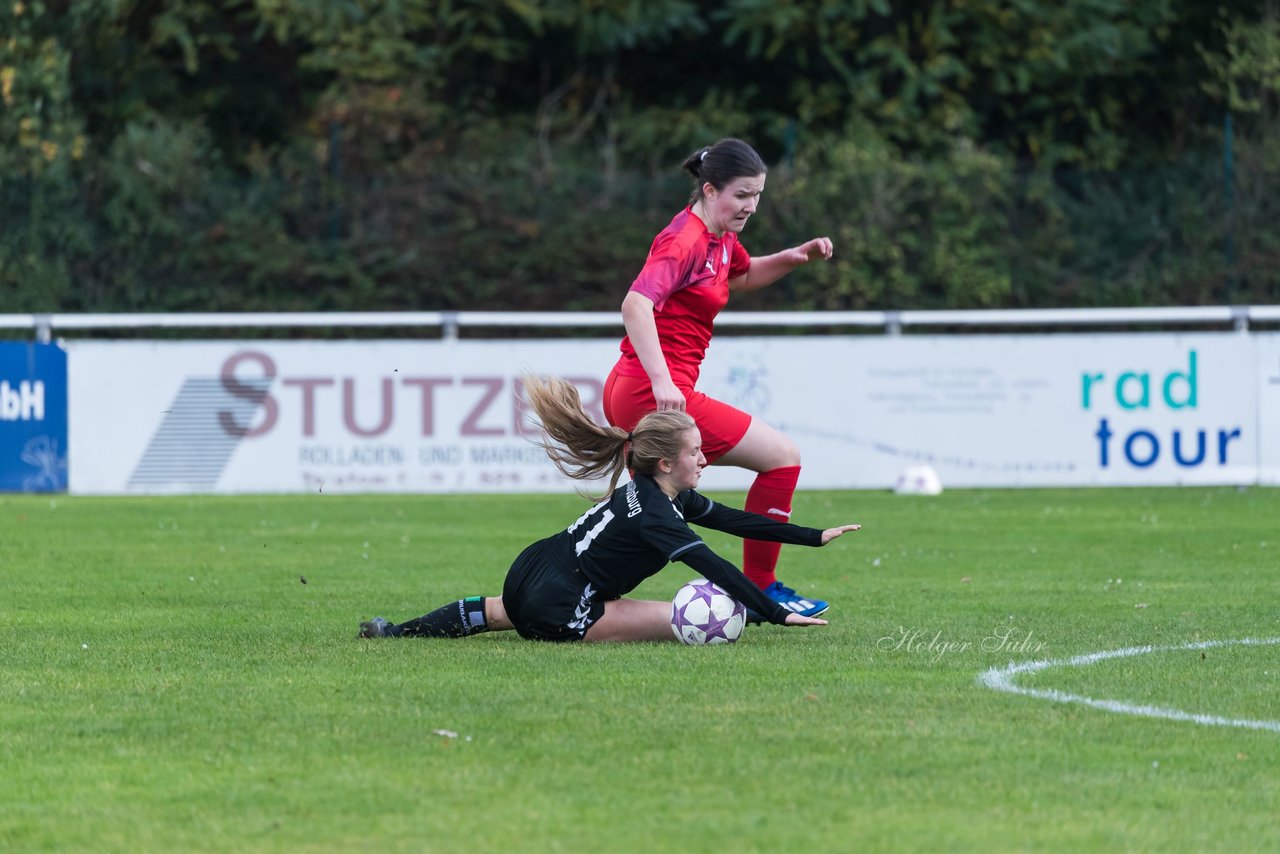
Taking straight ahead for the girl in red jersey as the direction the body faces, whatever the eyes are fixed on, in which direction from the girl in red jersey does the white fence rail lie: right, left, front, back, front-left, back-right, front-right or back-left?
back-left

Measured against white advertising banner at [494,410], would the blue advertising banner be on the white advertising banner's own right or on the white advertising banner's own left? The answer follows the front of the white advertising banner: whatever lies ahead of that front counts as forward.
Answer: on the white advertising banner's own right

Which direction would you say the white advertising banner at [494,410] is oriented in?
toward the camera

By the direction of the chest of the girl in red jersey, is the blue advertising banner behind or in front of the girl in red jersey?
behind

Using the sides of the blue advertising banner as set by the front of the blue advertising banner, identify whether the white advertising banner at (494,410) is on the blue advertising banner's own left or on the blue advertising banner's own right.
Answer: on the blue advertising banner's own left

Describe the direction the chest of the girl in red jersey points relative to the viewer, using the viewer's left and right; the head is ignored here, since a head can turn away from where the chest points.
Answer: facing the viewer and to the right of the viewer

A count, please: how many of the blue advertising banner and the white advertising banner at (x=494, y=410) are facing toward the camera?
2

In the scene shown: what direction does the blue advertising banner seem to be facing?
toward the camera

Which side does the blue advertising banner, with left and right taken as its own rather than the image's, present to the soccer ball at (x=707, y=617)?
front
